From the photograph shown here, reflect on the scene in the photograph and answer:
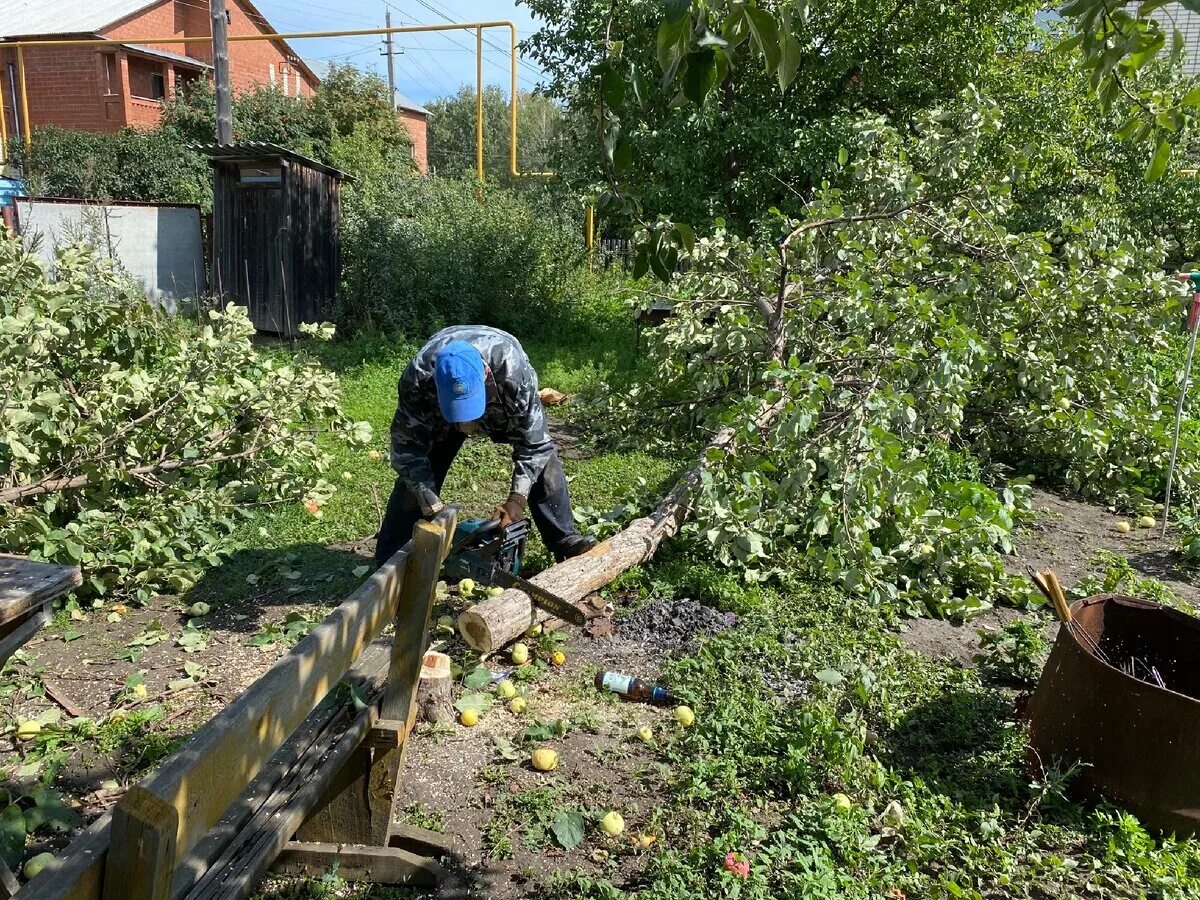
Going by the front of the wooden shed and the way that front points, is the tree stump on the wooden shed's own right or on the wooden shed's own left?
on the wooden shed's own left

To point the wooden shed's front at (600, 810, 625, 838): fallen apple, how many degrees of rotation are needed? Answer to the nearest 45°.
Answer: approximately 45° to its left

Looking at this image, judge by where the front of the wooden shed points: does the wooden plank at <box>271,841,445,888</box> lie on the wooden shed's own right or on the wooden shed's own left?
on the wooden shed's own left

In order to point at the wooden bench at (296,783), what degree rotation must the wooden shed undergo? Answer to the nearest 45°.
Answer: approximately 45° to its left

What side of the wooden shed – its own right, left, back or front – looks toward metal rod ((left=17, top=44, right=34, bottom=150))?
right

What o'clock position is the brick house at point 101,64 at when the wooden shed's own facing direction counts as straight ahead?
The brick house is roughly at 4 o'clock from the wooden shed.

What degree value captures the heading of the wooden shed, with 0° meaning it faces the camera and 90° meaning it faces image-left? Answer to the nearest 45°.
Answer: approximately 45°
